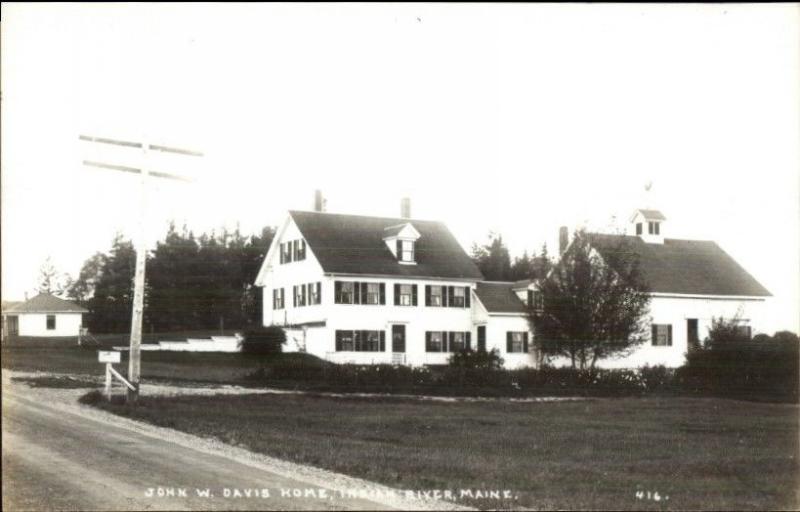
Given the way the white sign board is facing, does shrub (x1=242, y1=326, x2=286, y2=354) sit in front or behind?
behind

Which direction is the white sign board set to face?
toward the camera

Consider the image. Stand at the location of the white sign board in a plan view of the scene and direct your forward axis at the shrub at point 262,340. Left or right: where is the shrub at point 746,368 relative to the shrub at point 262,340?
right

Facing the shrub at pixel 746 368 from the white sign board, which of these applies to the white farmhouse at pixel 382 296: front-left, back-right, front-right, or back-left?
front-left

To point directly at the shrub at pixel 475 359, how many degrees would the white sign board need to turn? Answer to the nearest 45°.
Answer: approximately 135° to its left

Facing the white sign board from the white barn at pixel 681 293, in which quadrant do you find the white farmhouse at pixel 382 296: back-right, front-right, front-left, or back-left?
front-right
